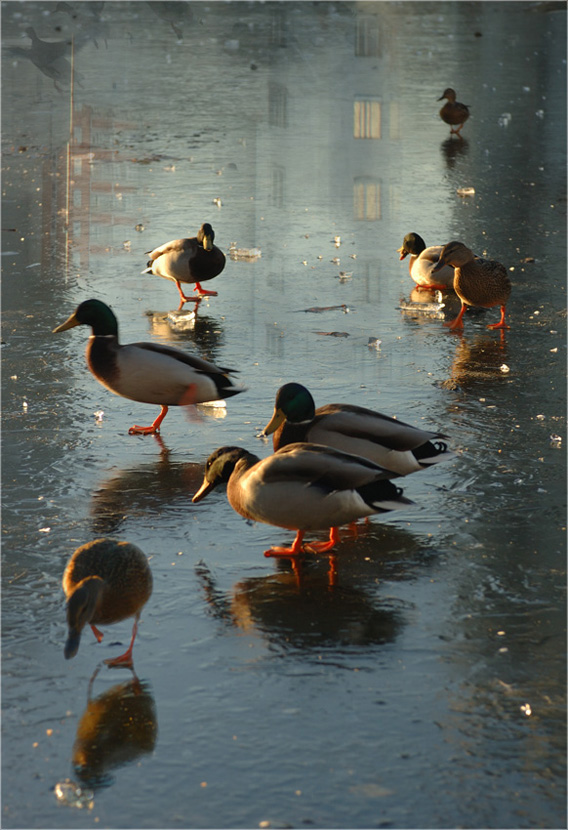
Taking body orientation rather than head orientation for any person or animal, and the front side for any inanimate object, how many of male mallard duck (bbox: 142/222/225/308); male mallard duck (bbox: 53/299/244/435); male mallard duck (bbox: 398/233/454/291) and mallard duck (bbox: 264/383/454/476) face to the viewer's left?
3

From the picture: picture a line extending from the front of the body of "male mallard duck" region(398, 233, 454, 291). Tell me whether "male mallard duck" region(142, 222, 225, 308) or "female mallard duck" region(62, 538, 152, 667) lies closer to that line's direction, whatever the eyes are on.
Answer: the male mallard duck

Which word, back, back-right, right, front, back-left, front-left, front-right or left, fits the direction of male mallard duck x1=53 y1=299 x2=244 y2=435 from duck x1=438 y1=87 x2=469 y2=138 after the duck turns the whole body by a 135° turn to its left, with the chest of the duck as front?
right

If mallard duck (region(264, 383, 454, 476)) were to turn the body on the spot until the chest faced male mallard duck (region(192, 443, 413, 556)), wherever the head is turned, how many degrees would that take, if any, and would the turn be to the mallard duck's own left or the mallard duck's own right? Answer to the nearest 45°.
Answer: approximately 90° to the mallard duck's own left

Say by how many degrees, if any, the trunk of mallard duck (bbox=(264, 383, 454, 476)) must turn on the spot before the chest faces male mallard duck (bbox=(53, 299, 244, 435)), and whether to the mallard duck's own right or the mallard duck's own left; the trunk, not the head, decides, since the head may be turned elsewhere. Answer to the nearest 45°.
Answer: approximately 45° to the mallard duck's own right

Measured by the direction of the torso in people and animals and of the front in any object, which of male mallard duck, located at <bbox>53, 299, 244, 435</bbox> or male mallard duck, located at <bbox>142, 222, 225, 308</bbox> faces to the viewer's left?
male mallard duck, located at <bbox>53, 299, 244, 435</bbox>

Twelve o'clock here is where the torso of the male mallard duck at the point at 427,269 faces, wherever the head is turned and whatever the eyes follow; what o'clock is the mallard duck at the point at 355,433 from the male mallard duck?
The mallard duck is roughly at 9 o'clock from the male mallard duck.

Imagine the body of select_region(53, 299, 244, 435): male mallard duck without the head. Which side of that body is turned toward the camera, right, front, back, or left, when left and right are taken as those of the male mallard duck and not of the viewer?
left

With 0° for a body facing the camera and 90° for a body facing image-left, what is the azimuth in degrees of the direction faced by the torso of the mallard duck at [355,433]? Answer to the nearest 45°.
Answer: approximately 90°

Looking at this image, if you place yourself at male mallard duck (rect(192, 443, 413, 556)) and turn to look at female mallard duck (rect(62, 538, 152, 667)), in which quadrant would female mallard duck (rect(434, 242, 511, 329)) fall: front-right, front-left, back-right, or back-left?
back-right

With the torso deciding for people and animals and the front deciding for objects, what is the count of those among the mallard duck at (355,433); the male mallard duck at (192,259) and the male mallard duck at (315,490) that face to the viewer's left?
2

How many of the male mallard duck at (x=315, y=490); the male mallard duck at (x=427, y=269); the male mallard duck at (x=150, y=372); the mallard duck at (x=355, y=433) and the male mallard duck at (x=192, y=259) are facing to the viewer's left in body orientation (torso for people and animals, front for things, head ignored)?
4

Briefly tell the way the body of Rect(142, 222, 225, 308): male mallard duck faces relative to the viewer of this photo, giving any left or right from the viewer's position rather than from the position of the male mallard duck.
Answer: facing the viewer and to the right of the viewer

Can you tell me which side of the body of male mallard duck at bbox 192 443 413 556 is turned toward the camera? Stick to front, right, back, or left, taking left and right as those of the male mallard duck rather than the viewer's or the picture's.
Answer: left

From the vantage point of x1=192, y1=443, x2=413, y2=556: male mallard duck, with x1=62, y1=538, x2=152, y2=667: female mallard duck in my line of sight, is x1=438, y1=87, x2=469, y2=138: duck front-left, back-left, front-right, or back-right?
back-right
